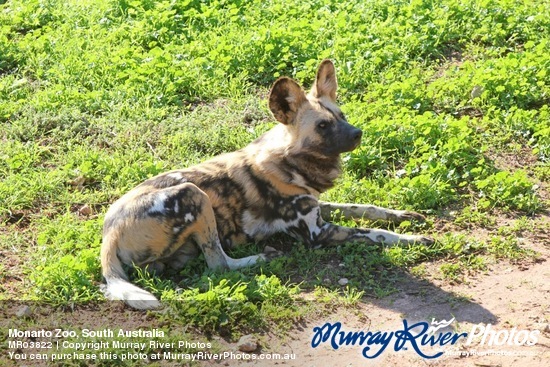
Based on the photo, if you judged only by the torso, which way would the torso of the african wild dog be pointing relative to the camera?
to the viewer's right
